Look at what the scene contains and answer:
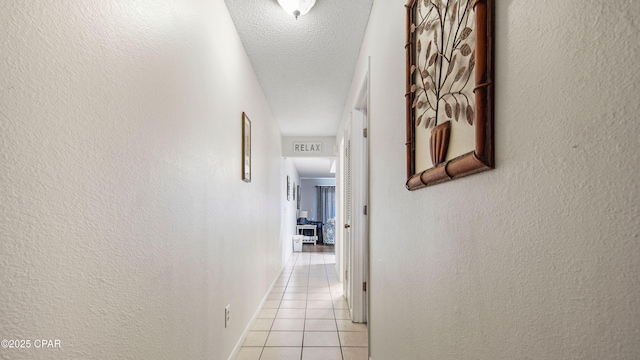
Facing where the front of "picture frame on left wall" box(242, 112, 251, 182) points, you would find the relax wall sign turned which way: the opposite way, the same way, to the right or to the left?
to the right

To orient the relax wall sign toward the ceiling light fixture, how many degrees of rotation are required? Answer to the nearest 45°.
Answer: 0° — it already faces it

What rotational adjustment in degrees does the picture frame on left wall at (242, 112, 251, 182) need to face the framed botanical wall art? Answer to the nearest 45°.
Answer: approximately 90° to its right

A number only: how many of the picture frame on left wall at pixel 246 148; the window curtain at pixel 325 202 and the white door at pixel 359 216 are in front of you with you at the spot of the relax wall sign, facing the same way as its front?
2

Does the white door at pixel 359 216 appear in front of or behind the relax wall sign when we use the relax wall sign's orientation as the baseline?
in front

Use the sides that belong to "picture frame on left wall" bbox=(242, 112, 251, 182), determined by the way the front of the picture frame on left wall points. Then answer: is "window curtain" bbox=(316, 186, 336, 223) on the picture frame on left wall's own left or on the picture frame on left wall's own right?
on the picture frame on left wall's own left

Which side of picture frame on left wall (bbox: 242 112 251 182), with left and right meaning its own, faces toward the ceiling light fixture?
right

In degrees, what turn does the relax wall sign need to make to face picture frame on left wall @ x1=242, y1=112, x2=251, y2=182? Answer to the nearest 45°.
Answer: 0° — it already faces it

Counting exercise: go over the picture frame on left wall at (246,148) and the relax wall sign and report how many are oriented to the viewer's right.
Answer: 1

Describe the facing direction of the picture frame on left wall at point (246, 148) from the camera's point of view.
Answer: facing to the right of the viewer

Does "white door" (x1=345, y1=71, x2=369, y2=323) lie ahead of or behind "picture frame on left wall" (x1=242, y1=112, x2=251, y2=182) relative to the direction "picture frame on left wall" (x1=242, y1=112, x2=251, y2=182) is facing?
ahead

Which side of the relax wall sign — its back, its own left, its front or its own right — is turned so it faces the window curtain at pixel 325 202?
back
